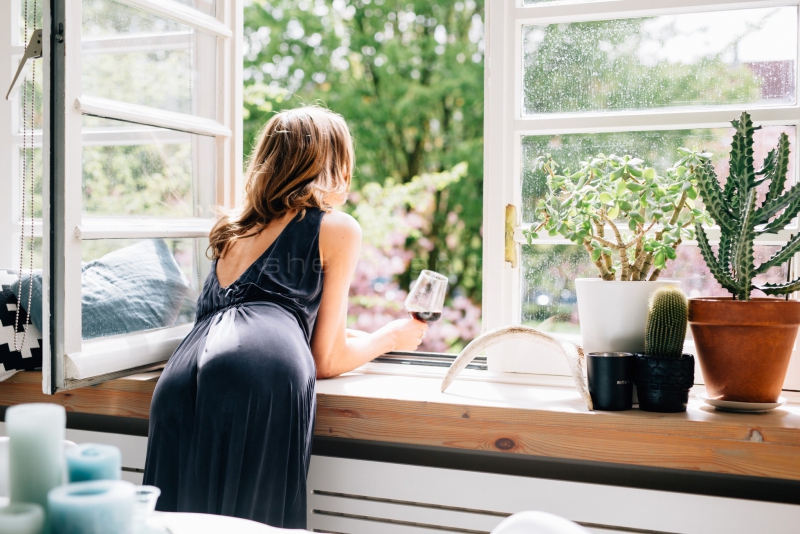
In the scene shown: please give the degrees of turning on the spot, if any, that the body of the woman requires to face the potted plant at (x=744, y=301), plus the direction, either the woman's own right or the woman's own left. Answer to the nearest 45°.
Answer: approximately 45° to the woman's own right

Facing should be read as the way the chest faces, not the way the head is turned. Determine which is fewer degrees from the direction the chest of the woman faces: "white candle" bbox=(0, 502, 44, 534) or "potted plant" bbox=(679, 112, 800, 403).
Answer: the potted plant

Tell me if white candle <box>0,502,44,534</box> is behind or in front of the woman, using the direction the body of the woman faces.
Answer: behind

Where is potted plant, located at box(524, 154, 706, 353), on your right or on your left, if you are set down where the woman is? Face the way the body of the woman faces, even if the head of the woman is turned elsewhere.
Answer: on your right

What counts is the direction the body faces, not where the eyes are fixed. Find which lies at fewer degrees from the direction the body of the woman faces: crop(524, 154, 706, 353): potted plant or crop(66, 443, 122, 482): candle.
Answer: the potted plant

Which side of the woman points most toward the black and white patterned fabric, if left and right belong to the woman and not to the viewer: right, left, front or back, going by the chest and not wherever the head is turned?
left

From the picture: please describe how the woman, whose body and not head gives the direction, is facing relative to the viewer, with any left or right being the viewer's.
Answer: facing away from the viewer and to the right of the viewer

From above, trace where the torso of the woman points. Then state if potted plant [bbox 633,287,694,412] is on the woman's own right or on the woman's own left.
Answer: on the woman's own right
